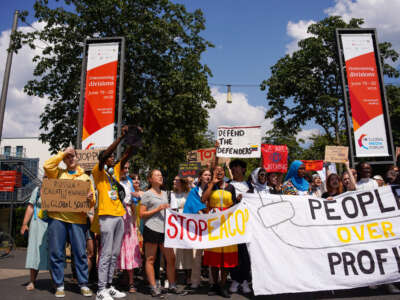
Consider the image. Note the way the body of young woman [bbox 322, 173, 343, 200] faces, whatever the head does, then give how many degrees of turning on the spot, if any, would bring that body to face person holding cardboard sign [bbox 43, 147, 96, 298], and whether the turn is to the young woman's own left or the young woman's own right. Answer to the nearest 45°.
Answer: approximately 45° to the young woman's own right

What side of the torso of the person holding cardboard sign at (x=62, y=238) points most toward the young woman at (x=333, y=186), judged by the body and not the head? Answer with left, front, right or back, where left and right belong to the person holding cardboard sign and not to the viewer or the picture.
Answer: left

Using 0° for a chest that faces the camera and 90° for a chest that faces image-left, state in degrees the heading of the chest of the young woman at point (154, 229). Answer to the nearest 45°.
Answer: approximately 315°

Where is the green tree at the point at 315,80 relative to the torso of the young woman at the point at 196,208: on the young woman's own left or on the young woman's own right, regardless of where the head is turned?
on the young woman's own left

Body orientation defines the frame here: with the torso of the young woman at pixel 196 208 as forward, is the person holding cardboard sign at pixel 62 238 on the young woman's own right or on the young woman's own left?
on the young woman's own right

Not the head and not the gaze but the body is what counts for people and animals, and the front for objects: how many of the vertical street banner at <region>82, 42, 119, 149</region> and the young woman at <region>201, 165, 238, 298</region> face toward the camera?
2
